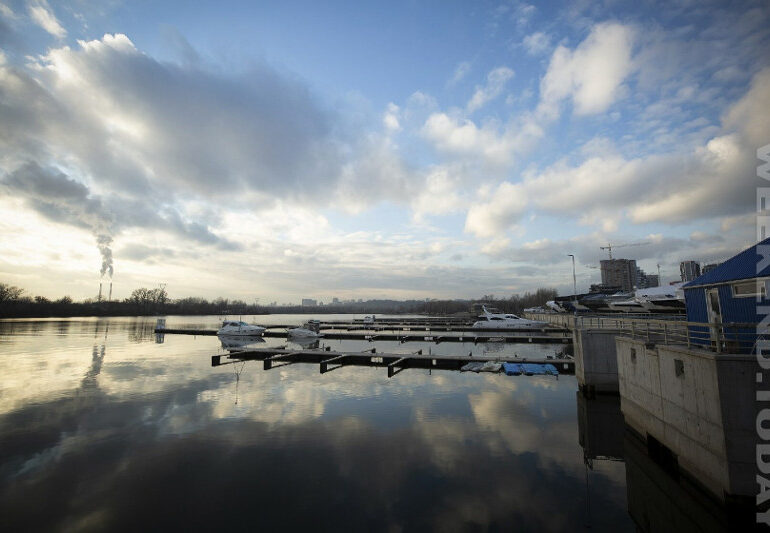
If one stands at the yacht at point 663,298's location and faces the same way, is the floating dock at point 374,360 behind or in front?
in front

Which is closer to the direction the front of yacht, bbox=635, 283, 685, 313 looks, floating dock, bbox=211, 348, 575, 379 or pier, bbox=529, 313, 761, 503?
the floating dock

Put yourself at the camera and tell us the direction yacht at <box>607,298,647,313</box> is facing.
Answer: facing to the left of the viewer

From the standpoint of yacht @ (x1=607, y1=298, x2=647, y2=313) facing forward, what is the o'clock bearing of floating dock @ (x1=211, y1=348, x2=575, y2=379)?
The floating dock is roughly at 10 o'clock from the yacht.

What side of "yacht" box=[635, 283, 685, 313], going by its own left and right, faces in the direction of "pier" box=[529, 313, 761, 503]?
left

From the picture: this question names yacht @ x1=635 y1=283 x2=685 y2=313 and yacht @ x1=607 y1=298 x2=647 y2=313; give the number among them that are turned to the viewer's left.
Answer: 2

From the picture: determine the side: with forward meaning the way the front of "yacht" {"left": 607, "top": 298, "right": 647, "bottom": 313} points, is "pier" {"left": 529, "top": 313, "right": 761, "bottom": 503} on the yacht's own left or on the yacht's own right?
on the yacht's own left

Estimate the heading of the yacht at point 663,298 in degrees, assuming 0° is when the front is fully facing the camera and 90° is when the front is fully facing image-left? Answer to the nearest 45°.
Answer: approximately 90°
